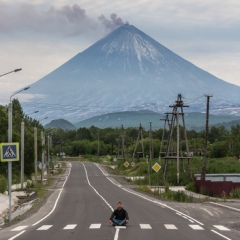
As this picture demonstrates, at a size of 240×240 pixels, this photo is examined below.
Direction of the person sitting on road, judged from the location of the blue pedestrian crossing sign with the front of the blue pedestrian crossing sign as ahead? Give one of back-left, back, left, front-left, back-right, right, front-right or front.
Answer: front-left

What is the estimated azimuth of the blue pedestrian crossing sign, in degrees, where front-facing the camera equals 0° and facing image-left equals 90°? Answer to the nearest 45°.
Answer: approximately 0°
